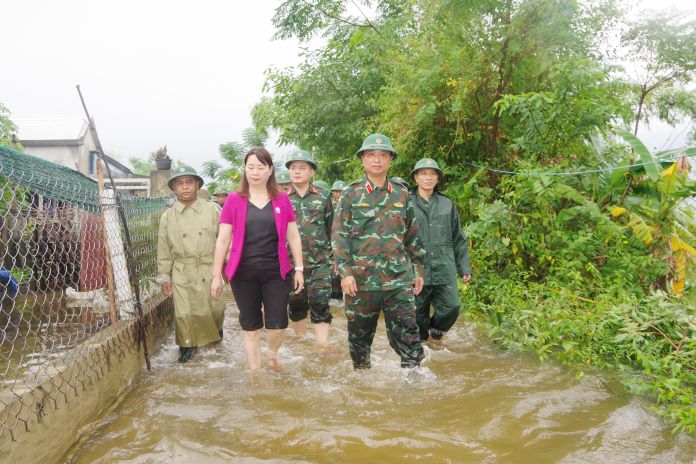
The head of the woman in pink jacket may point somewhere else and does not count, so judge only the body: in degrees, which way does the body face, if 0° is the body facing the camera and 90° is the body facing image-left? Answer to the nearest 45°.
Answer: approximately 0°

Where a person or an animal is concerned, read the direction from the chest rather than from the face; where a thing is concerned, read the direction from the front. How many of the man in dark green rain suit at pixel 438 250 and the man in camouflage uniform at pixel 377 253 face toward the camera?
2

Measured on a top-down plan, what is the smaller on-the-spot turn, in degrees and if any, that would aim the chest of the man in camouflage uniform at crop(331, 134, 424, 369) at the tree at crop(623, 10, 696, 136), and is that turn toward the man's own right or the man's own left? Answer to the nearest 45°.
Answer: approximately 135° to the man's own left

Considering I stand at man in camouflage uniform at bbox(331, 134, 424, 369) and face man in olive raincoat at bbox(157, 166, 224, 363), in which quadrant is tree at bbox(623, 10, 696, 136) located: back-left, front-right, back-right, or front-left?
back-right

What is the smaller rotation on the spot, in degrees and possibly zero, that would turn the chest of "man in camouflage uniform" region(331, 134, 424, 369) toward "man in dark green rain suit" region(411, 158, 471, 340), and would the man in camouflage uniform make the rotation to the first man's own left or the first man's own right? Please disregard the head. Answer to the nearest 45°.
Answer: approximately 135° to the first man's own left

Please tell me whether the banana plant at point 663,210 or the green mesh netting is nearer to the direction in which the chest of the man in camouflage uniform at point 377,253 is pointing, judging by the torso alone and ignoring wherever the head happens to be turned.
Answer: the green mesh netting

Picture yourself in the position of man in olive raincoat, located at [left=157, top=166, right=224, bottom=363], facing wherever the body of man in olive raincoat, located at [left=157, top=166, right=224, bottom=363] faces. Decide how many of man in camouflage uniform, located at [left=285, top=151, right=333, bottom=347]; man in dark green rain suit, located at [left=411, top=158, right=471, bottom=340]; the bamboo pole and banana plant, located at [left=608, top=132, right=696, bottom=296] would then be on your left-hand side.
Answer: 3
